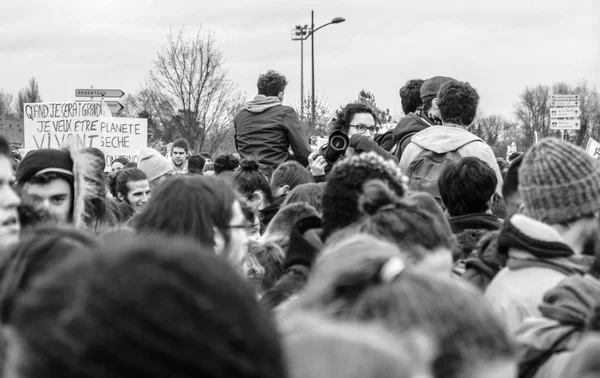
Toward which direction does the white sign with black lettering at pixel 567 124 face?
toward the camera

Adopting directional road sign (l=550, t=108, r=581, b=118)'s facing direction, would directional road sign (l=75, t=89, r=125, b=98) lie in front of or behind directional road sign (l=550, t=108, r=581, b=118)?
in front

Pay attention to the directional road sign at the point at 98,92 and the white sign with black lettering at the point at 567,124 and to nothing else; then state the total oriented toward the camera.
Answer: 2

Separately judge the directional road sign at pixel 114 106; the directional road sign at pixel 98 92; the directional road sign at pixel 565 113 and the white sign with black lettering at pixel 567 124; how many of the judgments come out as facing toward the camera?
4

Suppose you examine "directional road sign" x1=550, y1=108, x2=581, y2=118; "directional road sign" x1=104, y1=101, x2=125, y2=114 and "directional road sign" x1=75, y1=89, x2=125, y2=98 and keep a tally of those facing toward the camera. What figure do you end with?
3

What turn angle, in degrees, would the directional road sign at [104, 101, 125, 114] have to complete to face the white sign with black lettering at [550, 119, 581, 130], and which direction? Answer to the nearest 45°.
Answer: approximately 135° to its left

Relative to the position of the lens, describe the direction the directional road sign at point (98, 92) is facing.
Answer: facing the viewer

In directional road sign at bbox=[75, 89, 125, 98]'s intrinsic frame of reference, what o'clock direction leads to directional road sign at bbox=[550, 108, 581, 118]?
directional road sign at bbox=[550, 108, 581, 118] is roughly at 8 o'clock from directional road sign at bbox=[75, 89, 125, 98].

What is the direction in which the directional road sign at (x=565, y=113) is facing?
toward the camera
